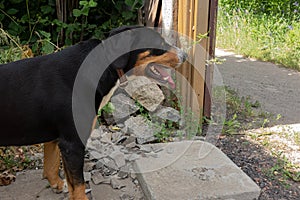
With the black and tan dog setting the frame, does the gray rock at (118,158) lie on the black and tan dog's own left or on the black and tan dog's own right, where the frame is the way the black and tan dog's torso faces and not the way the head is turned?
on the black and tan dog's own left

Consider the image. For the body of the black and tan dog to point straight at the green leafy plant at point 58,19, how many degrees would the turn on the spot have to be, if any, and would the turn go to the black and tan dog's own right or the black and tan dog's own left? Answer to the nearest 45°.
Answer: approximately 90° to the black and tan dog's own left

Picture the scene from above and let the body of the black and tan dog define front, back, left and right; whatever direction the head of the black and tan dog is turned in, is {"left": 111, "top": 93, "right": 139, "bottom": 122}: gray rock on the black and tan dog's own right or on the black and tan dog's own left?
on the black and tan dog's own left

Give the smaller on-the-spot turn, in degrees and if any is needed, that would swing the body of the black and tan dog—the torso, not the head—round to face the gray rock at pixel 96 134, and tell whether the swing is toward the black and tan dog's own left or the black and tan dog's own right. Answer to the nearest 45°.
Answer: approximately 90° to the black and tan dog's own left

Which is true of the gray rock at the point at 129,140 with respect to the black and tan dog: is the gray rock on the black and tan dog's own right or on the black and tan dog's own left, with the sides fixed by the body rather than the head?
on the black and tan dog's own left

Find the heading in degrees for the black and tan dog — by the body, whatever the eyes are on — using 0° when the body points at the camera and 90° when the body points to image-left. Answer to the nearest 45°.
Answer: approximately 270°
